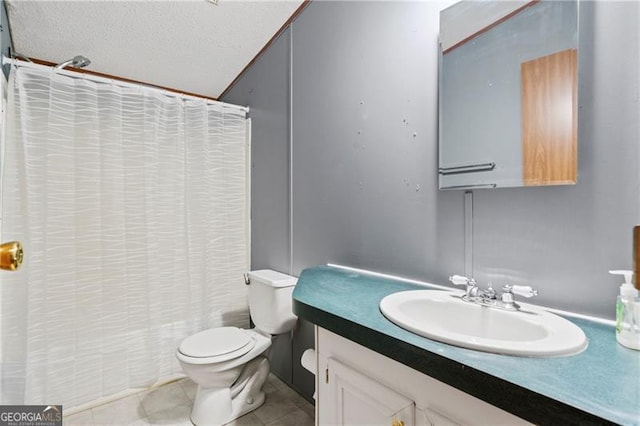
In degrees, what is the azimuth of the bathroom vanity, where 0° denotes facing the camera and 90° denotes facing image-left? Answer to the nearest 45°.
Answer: approximately 45°

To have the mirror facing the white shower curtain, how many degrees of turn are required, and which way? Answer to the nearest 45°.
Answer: approximately 90° to its right

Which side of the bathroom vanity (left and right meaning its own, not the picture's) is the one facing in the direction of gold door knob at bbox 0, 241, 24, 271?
front

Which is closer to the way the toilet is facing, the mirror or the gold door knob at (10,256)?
the gold door knob

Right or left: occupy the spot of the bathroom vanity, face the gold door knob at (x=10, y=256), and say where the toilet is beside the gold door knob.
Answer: right

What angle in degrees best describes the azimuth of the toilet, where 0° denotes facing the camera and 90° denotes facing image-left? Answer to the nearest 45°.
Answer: approximately 45°

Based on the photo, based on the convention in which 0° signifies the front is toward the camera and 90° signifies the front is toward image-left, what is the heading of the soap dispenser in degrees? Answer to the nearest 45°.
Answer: approximately 90°

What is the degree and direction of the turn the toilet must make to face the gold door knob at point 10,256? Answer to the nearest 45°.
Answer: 0° — it already faces it

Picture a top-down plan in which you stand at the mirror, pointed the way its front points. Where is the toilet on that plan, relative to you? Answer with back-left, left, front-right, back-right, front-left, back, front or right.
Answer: right

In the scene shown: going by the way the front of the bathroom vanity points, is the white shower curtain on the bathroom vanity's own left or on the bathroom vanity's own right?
on the bathroom vanity's own right
